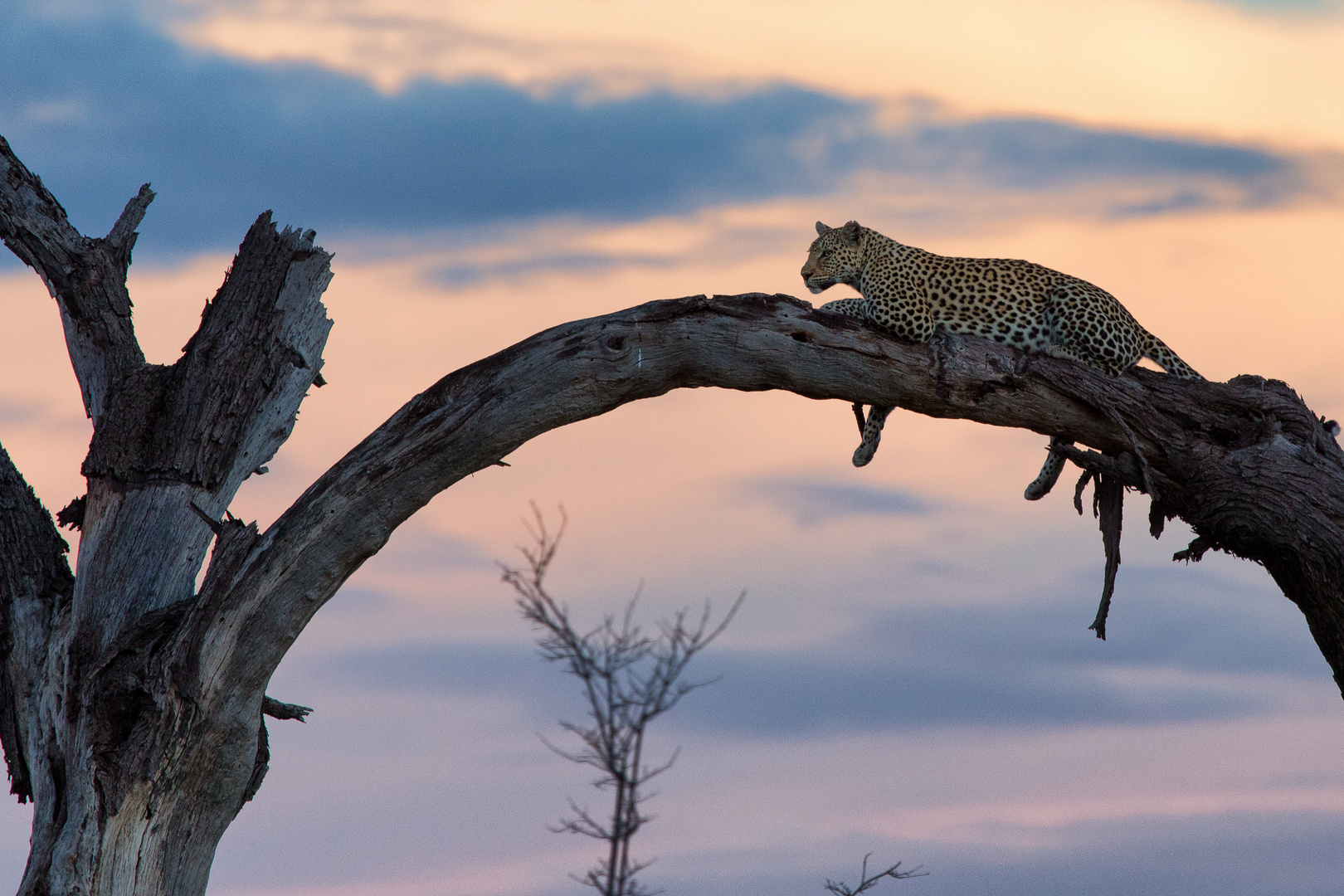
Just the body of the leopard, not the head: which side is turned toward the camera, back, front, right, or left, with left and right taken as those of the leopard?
left
